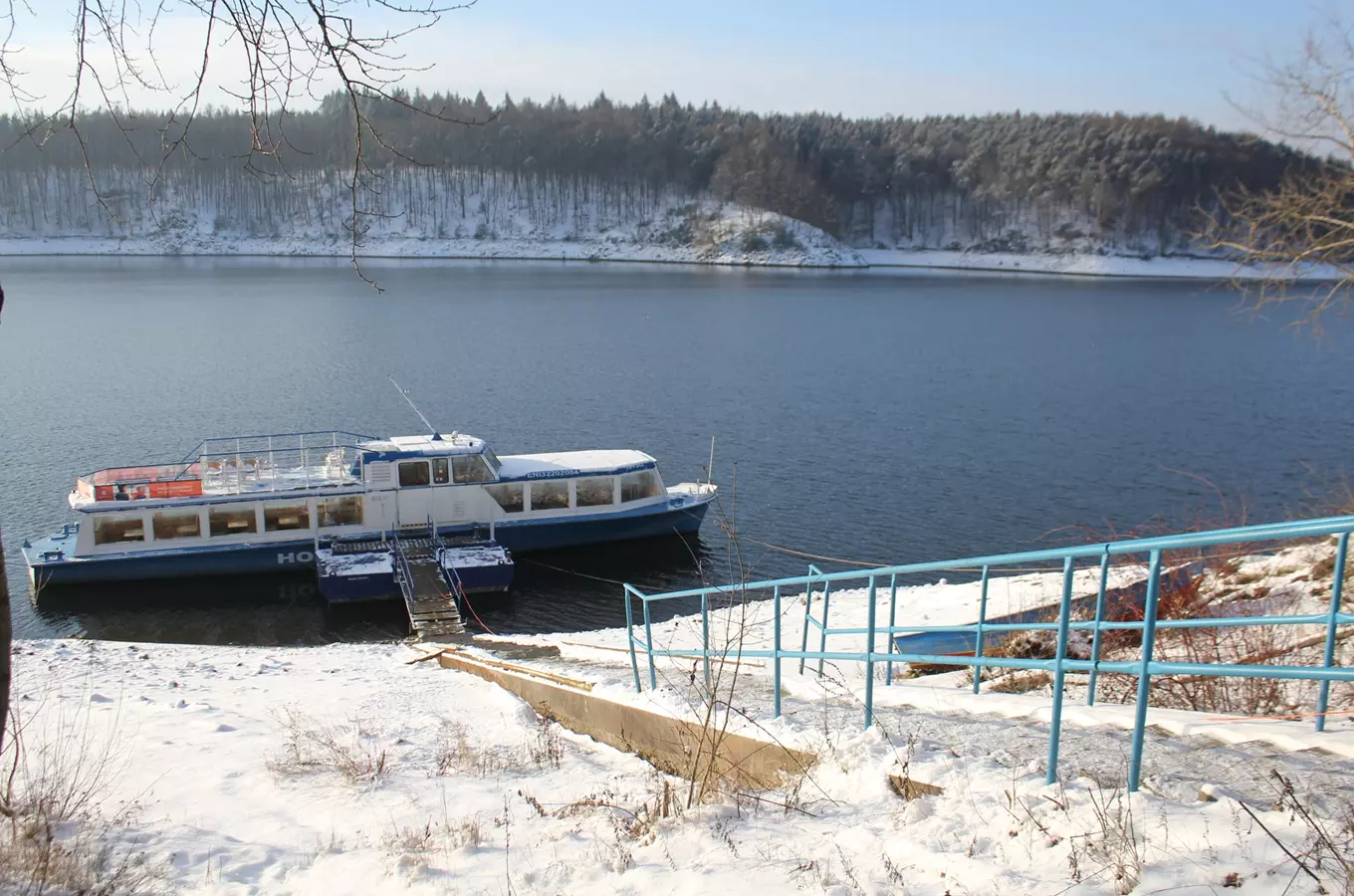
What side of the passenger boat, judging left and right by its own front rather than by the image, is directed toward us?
right

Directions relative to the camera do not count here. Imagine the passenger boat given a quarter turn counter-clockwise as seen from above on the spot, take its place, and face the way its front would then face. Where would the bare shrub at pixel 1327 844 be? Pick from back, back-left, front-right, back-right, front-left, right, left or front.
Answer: back

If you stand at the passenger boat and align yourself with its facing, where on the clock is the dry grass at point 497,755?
The dry grass is roughly at 3 o'clock from the passenger boat.

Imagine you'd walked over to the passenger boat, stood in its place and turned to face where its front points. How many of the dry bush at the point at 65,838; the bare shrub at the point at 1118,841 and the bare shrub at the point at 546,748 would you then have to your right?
3

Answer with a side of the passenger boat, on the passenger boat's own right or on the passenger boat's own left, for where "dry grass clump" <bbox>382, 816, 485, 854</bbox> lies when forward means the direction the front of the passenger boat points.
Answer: on the passenger boat's own right

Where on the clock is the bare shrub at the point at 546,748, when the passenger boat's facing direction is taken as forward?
The bare shrub is roughly at 3 o'clock from the passenger boat.

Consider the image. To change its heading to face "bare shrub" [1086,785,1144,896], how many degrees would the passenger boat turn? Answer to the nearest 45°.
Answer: approximately 90° to its right

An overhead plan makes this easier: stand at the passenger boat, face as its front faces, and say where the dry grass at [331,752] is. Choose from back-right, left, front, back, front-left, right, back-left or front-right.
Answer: right

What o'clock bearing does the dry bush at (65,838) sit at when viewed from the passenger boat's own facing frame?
The dry bush is roughly at 3 o'clock from the passenger boat.

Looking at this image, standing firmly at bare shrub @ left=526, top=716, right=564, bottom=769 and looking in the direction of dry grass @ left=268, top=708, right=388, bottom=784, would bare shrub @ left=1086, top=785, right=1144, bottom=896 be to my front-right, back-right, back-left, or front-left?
back-left

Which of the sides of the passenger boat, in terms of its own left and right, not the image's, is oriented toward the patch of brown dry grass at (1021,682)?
right
